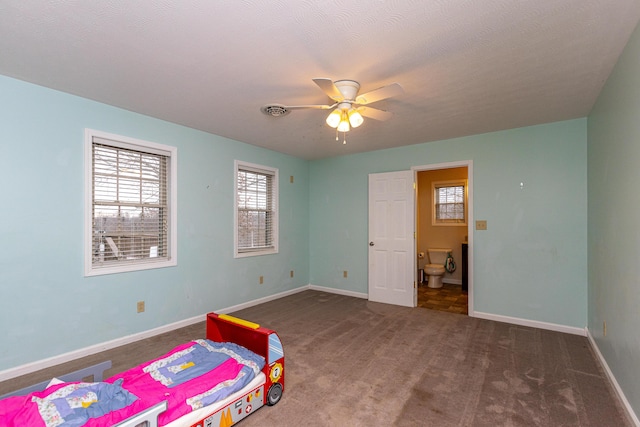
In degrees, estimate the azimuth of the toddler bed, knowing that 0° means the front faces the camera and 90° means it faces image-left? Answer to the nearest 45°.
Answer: approximately 225°

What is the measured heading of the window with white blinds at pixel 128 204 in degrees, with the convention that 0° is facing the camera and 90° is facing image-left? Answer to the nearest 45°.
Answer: approximately 315°

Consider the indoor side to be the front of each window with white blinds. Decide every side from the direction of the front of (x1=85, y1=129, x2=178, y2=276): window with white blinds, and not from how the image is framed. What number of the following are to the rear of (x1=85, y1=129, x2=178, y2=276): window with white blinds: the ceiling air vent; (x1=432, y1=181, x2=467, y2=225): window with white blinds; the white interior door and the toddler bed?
0

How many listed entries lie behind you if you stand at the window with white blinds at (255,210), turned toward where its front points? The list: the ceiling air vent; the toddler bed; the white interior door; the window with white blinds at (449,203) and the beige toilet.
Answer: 0

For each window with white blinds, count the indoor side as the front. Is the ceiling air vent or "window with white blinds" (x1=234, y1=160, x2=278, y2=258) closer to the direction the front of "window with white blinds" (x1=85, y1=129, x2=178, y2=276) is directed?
the ceiling air vent

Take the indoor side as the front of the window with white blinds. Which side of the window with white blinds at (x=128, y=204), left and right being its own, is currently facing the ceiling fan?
front

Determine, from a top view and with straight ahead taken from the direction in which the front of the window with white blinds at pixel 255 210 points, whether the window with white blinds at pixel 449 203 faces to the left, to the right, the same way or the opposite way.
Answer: to the right

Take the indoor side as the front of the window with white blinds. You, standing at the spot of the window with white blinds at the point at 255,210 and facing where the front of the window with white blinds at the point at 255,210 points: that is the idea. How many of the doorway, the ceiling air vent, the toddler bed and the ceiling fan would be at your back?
0

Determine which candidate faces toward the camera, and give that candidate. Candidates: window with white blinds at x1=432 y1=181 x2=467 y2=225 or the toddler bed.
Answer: the window with white blinds

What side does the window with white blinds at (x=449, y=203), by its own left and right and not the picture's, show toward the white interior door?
front

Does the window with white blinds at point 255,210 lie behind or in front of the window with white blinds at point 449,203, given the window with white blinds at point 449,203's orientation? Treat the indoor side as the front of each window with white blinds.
in front

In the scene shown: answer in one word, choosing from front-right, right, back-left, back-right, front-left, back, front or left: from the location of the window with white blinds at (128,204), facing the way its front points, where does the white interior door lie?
front-left

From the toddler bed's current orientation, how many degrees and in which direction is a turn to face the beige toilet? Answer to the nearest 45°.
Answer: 0° — it already faces it

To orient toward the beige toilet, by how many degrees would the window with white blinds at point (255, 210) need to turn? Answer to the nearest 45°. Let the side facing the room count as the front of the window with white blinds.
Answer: approximately 45° to its left

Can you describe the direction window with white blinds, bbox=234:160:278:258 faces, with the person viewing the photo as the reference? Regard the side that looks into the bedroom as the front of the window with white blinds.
facing the viewer and to the right of the viewer

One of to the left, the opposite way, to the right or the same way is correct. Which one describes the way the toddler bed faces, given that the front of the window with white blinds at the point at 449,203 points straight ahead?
the opposite way

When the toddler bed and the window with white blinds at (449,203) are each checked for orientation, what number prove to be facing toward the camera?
1

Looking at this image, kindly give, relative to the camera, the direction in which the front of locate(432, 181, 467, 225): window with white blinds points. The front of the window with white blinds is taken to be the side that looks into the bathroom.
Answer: facing the viewer

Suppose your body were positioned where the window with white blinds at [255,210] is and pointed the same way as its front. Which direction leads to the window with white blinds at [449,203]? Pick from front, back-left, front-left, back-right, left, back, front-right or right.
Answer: front-left
